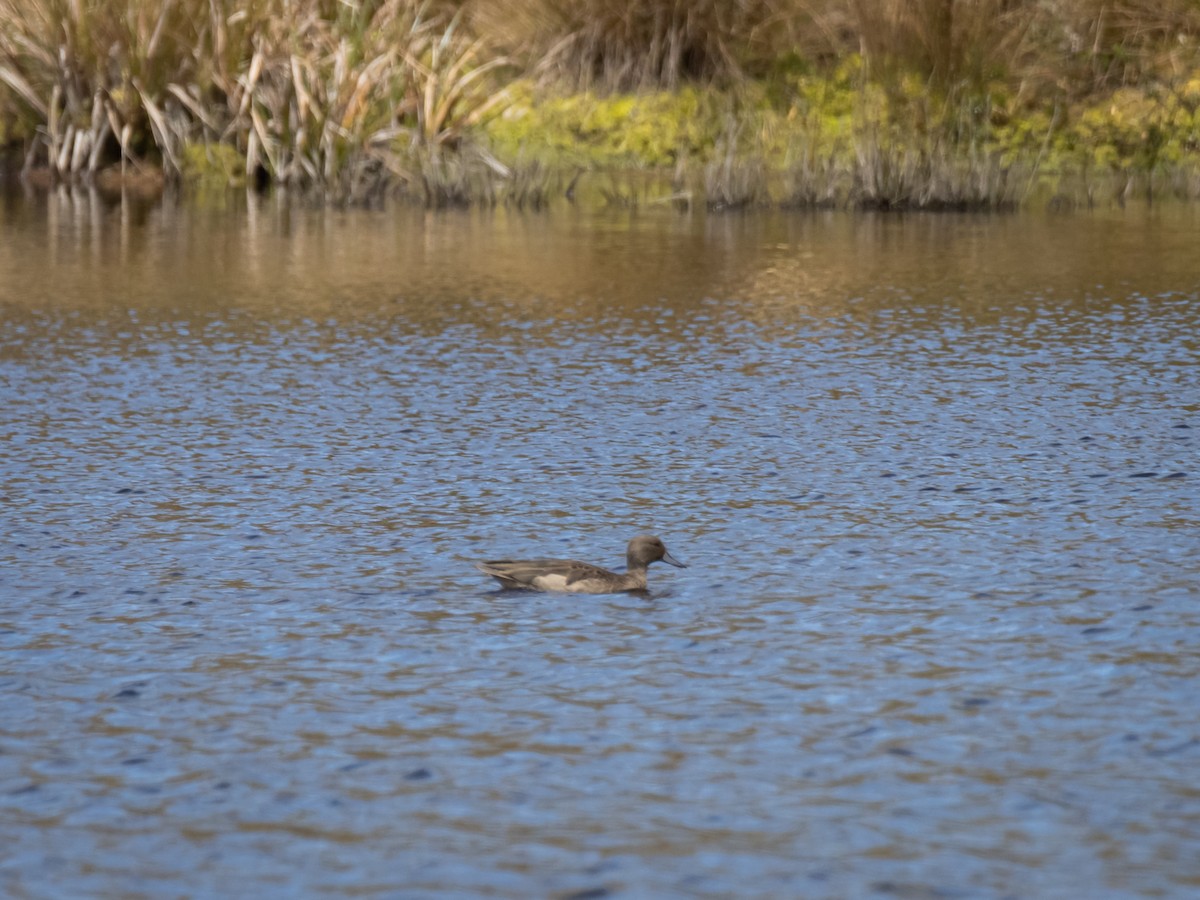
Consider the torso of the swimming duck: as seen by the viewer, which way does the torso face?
to the viewer's right
